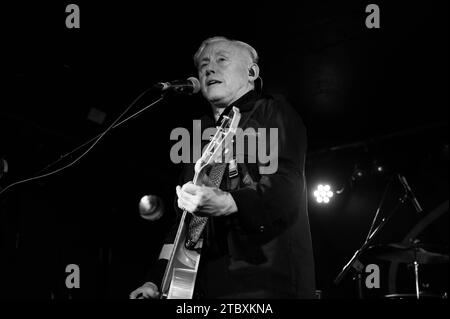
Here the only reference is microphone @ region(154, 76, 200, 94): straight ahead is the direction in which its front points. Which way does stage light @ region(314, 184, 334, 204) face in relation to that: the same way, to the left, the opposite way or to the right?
to the right

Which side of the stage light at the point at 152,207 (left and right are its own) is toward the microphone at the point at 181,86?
front

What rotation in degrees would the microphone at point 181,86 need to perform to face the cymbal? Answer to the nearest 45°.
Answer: approximately 45° to its left

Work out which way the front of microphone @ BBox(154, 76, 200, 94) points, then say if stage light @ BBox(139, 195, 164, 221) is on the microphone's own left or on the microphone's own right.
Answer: on the microphone's own left

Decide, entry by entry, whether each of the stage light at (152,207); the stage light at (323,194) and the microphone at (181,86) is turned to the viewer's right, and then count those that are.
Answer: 1

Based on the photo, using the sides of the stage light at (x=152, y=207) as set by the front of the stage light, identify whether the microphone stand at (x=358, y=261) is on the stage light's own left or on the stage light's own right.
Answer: on the stage light's own left

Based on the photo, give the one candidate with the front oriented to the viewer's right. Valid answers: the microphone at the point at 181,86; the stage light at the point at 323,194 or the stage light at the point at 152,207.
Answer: the microphone

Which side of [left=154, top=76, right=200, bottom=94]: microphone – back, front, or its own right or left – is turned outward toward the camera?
right

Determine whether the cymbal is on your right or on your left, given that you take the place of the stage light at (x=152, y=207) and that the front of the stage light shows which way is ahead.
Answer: on your left

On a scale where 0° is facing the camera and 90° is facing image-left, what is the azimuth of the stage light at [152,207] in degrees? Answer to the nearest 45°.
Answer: approximately 0°

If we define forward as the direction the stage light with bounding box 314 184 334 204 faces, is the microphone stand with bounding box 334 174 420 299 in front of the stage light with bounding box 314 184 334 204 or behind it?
in front

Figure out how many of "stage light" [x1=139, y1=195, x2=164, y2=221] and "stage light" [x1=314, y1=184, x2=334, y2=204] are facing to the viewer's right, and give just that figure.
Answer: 0

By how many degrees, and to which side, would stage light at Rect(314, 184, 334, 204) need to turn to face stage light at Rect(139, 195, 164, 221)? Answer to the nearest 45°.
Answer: approximately 45° to its right

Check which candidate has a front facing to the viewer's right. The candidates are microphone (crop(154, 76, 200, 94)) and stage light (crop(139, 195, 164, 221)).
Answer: the microphone

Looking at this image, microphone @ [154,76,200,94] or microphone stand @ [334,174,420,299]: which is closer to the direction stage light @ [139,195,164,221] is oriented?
the microphone
